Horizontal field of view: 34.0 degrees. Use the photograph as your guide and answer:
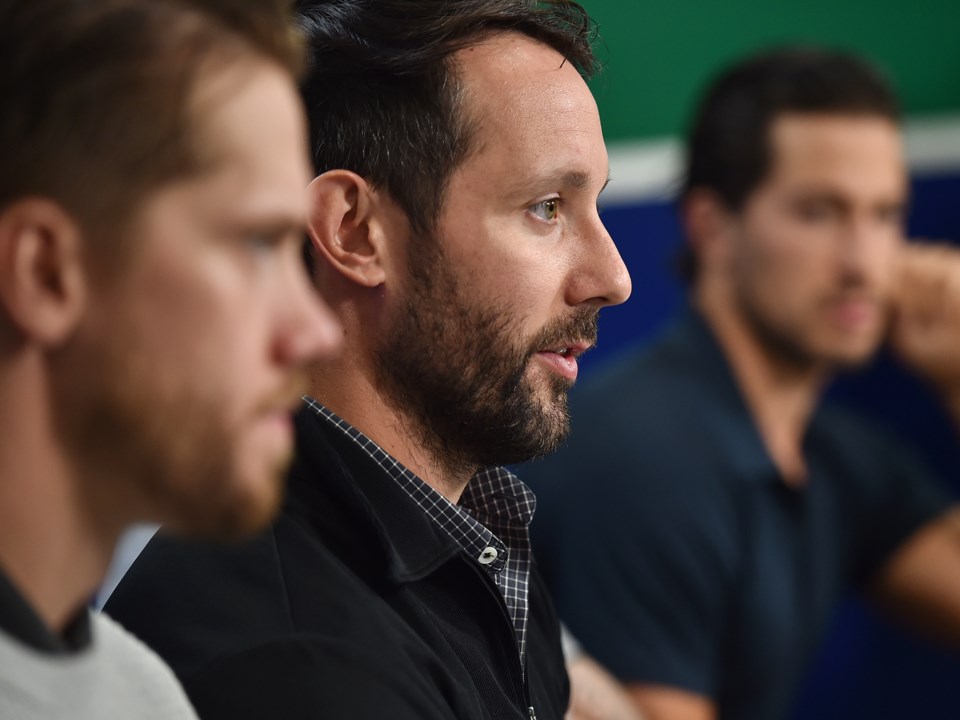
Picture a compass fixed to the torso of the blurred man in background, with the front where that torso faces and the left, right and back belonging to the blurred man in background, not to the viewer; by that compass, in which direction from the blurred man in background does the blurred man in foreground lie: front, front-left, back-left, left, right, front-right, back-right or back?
front-right

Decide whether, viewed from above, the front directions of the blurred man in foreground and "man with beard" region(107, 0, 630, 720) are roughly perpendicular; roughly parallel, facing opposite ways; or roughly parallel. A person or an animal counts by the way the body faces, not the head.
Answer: roughly parallel

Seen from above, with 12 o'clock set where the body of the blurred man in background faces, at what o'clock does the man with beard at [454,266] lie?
The man with beard is roughly at 2 o'clock from the blurred man in background.

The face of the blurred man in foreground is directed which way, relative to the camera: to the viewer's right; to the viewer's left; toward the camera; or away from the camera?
to the viewer's right

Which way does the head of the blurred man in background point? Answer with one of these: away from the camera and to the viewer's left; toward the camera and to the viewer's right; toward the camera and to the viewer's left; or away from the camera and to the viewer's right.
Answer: toward the camera and to the viewer's right

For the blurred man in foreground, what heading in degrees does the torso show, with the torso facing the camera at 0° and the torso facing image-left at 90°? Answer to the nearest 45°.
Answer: approximately 270°

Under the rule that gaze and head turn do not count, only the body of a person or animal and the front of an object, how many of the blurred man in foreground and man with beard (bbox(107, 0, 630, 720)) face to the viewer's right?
2

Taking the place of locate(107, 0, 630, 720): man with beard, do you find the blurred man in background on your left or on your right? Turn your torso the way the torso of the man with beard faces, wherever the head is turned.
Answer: on your left

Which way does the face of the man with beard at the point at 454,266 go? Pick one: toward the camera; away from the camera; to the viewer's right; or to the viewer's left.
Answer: to the viewer's right

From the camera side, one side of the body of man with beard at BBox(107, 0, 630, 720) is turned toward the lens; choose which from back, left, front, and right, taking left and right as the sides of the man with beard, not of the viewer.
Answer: right

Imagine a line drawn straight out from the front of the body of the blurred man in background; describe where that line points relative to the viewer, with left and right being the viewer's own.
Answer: facing the viewer and to the right of the viewer

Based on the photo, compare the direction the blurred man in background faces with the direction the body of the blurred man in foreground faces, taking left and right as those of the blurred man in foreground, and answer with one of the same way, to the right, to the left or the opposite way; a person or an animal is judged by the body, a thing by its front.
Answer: to the right
